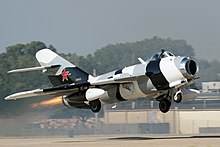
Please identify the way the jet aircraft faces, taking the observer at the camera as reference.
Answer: facing the viewer and to the right of the viewer
